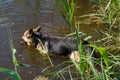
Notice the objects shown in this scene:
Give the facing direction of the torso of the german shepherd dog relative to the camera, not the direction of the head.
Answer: to the viewer's left
